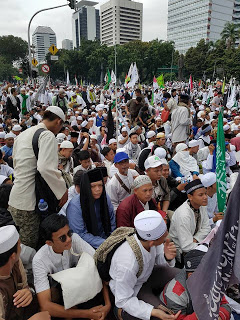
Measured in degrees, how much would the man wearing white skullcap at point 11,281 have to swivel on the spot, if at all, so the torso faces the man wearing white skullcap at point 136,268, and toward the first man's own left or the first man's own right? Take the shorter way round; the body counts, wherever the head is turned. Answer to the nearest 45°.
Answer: approximately 45° to the first man's own left

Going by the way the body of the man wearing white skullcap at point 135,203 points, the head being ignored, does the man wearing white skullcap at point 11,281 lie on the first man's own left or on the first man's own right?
on the first man's own right

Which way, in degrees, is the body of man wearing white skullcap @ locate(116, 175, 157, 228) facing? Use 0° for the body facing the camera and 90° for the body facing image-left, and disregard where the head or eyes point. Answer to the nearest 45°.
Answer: approximately 315°

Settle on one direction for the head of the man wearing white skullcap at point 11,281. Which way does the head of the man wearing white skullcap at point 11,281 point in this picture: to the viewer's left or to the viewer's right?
to the viewer's right

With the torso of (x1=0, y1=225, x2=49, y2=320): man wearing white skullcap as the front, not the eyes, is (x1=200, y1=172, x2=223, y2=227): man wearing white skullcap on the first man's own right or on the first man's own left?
on the first man's own left

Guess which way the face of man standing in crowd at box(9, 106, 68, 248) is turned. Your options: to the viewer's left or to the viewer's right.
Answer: to the viewer's right

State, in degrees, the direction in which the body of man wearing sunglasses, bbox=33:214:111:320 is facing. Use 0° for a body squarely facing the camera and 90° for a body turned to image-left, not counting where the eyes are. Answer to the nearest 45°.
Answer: approximately 315°
